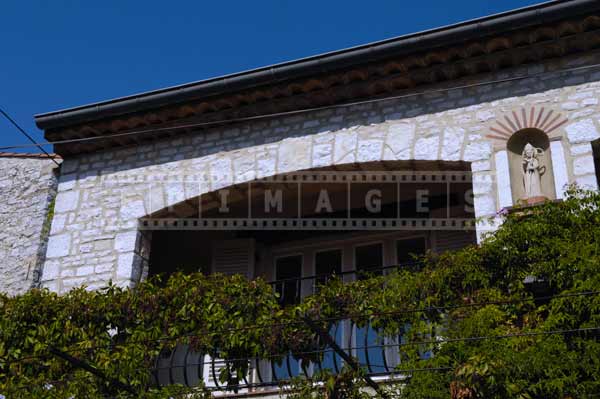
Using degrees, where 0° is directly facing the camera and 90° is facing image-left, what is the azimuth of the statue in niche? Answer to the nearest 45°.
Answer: approximately 45°

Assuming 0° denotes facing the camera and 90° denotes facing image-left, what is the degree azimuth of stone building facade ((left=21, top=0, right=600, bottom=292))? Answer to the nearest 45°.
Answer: approximately 45°
